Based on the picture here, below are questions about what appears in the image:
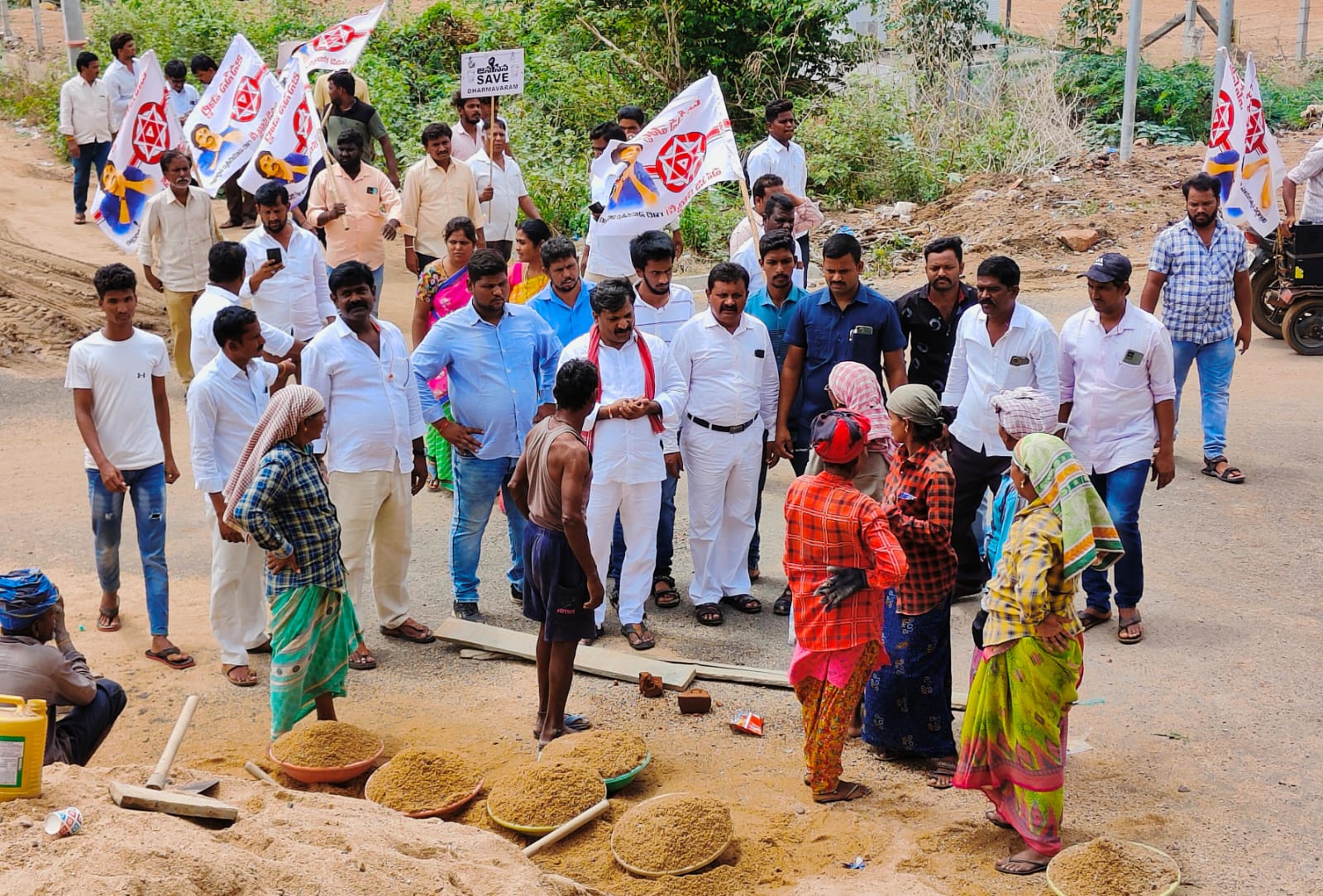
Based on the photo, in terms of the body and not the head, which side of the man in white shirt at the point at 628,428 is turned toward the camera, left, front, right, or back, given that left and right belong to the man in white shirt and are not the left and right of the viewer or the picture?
front

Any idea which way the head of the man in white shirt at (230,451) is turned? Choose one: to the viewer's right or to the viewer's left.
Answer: to the viewer's right

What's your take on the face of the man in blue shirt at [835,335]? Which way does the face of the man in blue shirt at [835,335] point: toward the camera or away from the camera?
toward the camera

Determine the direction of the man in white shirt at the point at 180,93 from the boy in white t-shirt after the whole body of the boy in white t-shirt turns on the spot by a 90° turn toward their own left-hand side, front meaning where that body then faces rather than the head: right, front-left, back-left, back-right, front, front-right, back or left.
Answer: left

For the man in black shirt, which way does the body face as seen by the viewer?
toward the camera

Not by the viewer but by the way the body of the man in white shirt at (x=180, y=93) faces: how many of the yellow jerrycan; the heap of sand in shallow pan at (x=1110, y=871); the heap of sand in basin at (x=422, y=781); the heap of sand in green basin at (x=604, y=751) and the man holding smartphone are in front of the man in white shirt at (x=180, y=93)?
5

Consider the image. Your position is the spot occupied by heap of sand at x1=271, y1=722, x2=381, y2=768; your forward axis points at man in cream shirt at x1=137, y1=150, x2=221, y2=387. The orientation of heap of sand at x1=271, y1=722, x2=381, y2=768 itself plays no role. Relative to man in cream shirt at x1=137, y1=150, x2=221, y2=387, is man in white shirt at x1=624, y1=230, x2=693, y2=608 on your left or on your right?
right

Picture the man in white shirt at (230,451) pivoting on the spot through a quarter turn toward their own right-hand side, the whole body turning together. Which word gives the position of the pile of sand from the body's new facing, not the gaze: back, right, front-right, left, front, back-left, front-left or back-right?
front-left

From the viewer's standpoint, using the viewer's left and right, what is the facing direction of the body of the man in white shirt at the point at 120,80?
facing the viewer and to the right of the viewer

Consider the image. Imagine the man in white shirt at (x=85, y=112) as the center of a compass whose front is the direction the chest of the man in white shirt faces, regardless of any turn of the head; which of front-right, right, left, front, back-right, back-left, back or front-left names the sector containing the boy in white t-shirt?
front-right

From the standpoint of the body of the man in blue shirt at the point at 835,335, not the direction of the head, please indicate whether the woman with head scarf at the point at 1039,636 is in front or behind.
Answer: in front

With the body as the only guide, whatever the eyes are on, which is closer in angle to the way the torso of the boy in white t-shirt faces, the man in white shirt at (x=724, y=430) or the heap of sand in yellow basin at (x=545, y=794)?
the heap of sand in yellow basin

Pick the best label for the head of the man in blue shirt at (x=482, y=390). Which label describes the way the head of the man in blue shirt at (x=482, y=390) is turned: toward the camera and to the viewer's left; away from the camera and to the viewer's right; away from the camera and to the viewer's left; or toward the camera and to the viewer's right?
toward the camera and to the viewer's right

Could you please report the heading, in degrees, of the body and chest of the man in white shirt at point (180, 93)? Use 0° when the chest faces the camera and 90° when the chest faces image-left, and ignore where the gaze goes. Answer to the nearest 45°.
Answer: approximately 0°

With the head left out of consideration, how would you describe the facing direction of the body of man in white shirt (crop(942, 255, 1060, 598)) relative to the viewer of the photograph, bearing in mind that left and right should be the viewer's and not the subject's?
facing the viewer and to the left of the viewer

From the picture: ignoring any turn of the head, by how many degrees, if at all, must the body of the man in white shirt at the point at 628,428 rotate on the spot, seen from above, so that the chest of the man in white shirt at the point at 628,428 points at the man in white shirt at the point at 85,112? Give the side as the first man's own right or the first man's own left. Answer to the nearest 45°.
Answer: approximately 135° to the first man's own right
